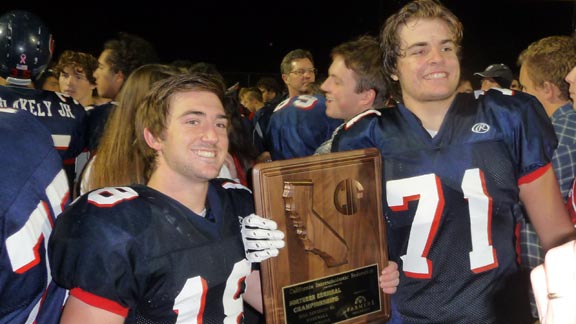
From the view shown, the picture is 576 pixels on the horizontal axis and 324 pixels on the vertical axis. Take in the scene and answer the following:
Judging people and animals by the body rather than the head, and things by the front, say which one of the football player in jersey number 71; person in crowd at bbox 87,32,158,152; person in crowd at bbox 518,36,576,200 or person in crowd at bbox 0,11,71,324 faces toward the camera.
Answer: the football player in jersey number 71

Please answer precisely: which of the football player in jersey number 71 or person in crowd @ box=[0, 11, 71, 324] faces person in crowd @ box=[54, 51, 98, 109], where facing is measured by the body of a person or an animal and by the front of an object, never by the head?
person in crowd @ box=[0, 11, 71, 324]

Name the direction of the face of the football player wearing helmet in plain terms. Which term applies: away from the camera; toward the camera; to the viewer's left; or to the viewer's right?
away from the camera

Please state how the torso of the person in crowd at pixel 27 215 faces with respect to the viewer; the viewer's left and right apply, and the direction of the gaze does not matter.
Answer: facing away from the viewer

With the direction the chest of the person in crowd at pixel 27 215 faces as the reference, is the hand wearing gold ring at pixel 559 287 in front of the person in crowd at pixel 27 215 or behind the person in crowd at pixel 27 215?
behind

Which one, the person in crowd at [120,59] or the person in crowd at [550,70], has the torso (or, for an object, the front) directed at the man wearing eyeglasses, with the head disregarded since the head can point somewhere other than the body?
the person in crowd at [550,70]

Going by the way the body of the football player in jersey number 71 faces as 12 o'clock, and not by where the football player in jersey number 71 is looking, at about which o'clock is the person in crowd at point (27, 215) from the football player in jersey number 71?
The person in crowd is roughly at 2 o'clock from the football player in jersey number 71.

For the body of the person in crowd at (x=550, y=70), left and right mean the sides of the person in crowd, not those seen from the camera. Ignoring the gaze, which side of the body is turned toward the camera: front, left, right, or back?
left

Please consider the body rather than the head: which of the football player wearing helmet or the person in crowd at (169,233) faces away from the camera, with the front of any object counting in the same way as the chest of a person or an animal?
the football player wearing helmet
